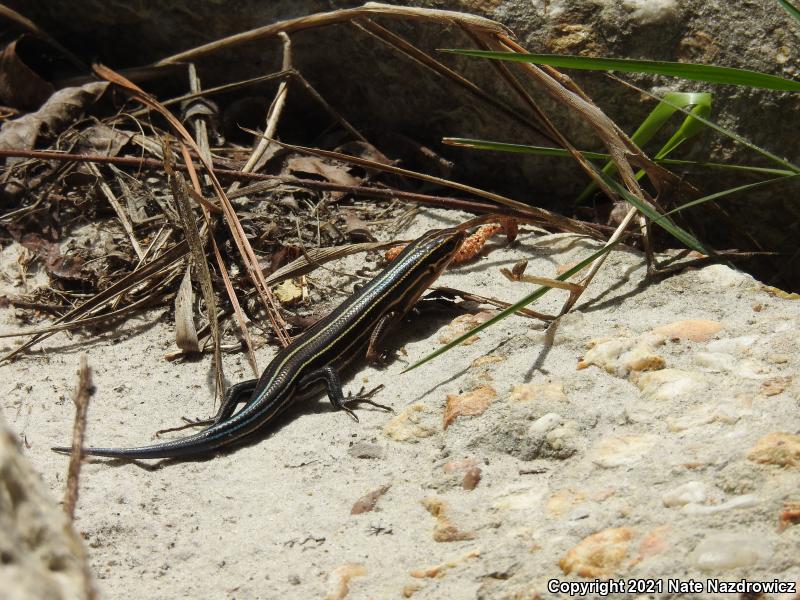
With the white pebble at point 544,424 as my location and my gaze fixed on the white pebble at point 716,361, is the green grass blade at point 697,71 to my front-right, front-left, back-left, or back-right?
front-left

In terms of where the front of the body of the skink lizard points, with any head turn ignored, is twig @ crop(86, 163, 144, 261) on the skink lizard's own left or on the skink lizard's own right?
on the skink lizard's own left

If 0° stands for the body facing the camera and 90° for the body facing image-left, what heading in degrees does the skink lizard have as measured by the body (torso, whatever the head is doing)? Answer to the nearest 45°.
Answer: approximately 225°

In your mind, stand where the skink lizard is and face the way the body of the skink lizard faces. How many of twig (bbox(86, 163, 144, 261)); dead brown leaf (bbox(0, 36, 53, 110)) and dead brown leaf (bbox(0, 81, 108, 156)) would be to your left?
3

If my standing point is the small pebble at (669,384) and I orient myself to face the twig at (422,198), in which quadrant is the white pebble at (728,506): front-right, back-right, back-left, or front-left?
back-left

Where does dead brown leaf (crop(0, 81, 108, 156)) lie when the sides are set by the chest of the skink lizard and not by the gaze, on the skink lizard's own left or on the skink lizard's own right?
on the skink lizard's own left

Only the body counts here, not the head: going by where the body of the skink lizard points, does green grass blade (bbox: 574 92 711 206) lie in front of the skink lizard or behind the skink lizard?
in front

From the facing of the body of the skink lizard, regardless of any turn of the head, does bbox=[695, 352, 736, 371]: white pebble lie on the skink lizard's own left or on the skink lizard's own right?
on the skink lizard's own right

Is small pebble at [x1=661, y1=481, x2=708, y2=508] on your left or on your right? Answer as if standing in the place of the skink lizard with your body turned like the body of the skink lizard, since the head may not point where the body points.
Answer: on your right

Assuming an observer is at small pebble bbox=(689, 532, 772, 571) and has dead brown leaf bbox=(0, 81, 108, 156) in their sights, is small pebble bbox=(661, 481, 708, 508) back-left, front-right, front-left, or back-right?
front-right

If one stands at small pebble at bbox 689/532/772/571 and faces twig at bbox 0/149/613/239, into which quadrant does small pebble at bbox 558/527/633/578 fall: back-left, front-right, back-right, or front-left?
front-left

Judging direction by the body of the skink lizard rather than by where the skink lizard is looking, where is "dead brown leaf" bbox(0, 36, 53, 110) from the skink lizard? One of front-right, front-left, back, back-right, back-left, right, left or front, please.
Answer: left

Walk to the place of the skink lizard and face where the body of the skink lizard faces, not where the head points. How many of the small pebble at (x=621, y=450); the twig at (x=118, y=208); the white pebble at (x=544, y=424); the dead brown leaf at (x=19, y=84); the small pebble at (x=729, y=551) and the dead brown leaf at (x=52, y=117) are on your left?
3

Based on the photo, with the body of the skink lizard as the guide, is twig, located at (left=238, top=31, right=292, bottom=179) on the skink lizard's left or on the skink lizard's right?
on the skink lizard's left

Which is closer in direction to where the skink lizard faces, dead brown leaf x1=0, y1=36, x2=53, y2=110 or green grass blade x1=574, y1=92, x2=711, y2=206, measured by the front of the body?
the green grass blade
